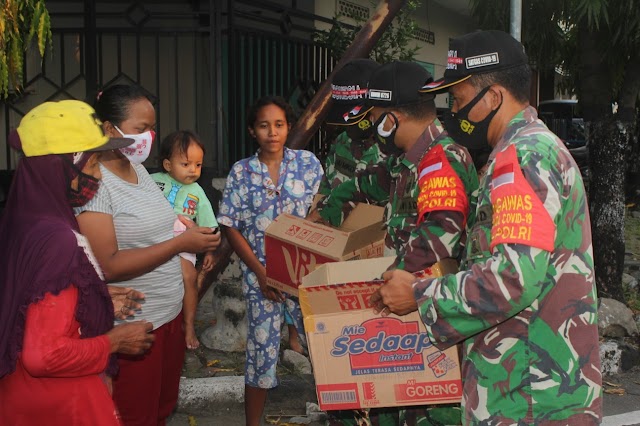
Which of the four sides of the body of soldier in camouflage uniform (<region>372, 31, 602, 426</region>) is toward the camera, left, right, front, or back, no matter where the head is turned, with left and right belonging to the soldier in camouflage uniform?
left

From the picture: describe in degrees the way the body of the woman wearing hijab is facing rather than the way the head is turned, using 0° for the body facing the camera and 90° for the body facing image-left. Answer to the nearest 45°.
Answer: approximately 270°

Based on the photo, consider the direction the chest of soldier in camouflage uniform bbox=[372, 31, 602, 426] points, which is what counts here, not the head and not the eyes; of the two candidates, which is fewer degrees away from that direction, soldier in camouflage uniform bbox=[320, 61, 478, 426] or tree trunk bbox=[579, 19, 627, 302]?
the soldier in camouflage uniform

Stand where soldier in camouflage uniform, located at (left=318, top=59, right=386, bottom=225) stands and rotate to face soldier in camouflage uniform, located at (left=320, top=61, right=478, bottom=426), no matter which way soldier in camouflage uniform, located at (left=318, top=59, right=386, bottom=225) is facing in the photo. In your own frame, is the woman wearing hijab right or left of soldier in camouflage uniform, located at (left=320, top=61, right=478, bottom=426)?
right

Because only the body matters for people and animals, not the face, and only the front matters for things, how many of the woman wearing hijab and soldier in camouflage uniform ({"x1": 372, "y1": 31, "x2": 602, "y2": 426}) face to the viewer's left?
1

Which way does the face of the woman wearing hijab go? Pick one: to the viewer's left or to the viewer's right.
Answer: to the viewer's right

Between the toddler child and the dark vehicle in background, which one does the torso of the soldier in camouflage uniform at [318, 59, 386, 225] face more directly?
the toddler child

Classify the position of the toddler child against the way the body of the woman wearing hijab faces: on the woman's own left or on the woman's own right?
on the woman's own left

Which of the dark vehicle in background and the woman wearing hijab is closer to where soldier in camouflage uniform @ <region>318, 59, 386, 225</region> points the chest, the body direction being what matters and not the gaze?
the woman wearing hijab

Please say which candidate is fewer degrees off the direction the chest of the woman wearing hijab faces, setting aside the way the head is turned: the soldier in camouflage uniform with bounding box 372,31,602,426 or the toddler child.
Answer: the soldier in camouflage uniform

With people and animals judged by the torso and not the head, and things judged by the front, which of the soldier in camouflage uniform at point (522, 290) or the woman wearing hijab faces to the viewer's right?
the woman wearing hijab
